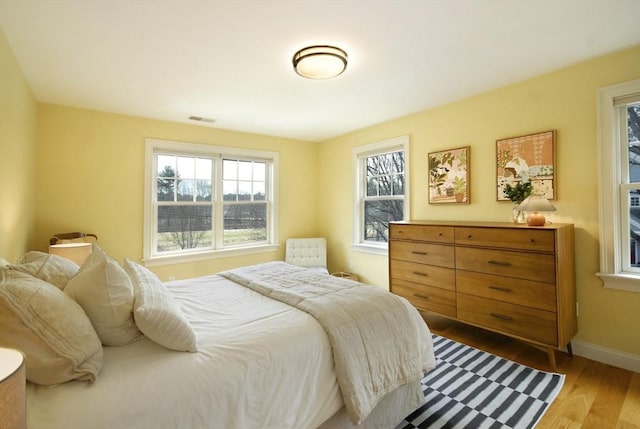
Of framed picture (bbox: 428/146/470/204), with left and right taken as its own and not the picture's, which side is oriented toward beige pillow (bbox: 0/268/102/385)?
front

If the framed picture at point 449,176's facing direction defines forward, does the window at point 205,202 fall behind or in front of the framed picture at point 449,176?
in front

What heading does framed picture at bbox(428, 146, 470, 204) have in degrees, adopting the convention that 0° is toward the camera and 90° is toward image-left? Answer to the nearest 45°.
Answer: approximately 45°

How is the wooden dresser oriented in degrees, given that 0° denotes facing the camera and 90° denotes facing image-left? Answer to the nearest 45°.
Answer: approximately 45°

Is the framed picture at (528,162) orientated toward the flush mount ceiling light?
yes

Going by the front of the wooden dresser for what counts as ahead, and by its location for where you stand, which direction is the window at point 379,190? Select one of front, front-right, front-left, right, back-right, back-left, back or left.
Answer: right

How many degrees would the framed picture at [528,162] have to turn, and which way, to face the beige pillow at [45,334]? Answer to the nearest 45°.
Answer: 0° — it already faces it

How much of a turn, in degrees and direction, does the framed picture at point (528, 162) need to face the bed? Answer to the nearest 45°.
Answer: approximately 45° to its left

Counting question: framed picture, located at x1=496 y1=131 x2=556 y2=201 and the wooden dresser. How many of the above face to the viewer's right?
0
